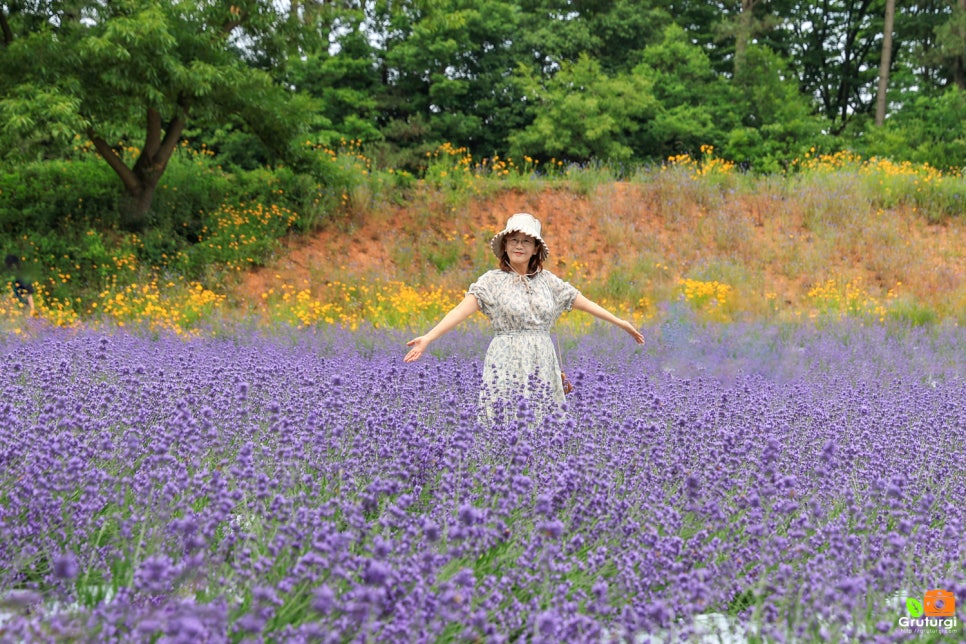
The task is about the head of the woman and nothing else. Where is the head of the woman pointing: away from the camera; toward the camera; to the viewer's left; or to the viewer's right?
toward the camera

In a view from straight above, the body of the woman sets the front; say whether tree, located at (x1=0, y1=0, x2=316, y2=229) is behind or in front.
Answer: behind

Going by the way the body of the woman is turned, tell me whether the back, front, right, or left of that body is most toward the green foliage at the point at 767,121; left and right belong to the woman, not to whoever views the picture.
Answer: back

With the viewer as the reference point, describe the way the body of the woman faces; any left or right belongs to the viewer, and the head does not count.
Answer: facing the viewer

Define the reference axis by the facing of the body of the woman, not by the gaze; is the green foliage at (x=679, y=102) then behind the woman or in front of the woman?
behind

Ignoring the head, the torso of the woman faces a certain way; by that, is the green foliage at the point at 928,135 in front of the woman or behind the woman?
behind

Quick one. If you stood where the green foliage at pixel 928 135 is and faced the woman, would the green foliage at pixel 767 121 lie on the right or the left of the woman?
right

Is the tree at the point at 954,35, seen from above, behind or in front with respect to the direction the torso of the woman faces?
behind

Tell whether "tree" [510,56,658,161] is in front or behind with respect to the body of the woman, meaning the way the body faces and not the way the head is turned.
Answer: behind
